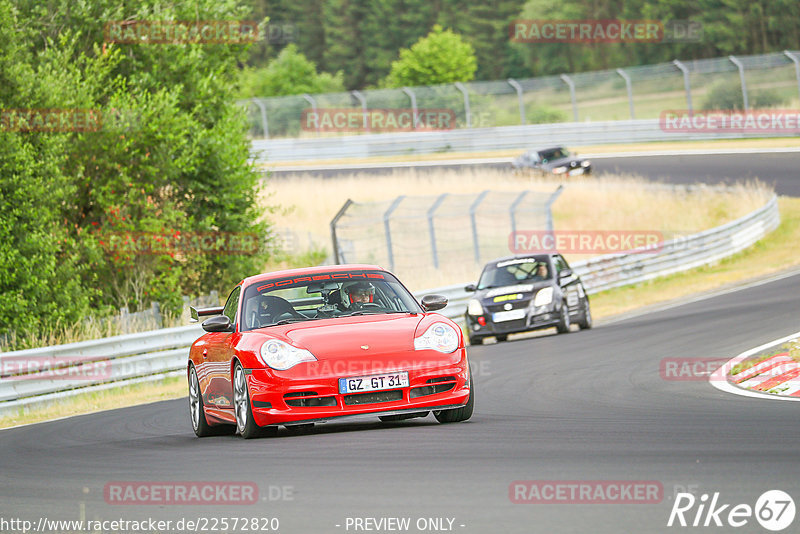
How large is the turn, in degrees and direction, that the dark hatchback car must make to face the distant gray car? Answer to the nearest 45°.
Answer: approximately 180°

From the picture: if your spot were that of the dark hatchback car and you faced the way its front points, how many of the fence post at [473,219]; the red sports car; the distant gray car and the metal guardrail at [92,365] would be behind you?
2

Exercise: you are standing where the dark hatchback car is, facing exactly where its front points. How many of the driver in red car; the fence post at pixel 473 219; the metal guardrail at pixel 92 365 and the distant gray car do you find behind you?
2

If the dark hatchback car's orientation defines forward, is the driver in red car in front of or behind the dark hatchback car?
in front

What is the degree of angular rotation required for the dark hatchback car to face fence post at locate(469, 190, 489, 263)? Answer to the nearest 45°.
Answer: approximately 180°

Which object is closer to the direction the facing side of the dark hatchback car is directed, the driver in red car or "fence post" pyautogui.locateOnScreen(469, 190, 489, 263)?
the driver in red car

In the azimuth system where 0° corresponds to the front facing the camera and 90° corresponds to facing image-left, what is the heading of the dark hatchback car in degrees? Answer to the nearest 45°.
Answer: approximately 0°

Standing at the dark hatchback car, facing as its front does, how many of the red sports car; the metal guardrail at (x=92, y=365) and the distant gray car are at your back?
1
